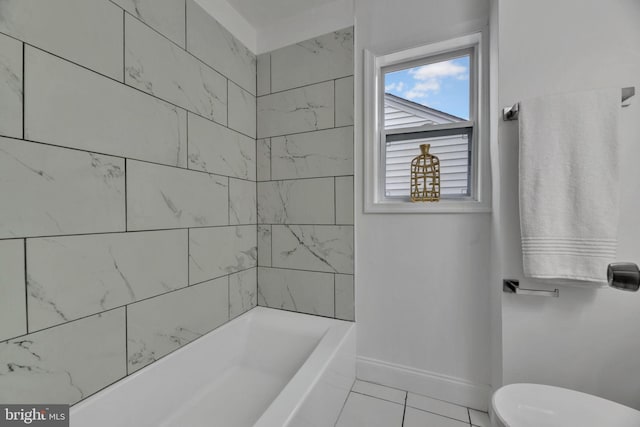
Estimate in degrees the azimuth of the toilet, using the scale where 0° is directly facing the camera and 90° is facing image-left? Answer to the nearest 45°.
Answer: approximately 135°
